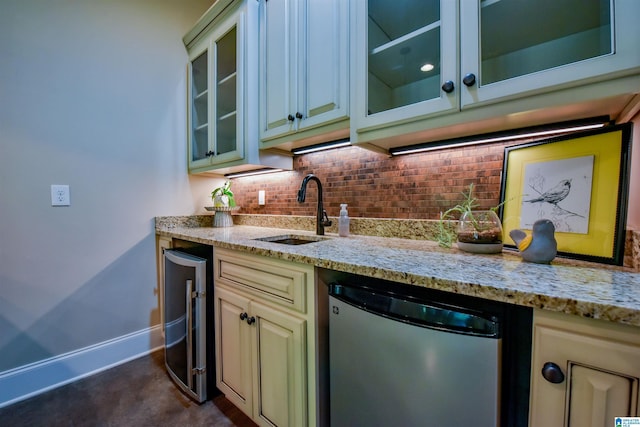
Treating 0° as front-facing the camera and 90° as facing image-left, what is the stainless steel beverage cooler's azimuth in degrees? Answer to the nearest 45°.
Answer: approximately 45°

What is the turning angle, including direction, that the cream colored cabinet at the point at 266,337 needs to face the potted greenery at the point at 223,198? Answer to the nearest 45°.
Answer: approximately 135° to its right

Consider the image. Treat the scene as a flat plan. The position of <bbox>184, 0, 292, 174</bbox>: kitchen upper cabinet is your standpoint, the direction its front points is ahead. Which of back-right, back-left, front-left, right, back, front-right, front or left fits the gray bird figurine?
left

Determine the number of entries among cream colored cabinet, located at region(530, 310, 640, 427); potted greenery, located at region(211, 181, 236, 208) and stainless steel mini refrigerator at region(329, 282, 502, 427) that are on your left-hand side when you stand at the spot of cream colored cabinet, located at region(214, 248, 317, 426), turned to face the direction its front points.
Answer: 2

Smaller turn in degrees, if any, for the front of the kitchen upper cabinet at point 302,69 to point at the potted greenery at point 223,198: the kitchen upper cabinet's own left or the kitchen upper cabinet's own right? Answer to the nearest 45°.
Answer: approximately 90° to the kitchen upper cabinet's own right

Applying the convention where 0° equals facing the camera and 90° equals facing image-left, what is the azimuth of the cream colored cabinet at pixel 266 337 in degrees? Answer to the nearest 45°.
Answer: approximately 45°

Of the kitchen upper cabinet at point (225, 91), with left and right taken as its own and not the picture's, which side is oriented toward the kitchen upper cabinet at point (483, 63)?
left

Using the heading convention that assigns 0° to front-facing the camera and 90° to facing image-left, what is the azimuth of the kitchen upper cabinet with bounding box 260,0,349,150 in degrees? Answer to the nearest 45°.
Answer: approximately 45°

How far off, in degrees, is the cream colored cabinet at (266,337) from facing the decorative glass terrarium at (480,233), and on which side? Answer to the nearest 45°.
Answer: approximately 135° to its left
